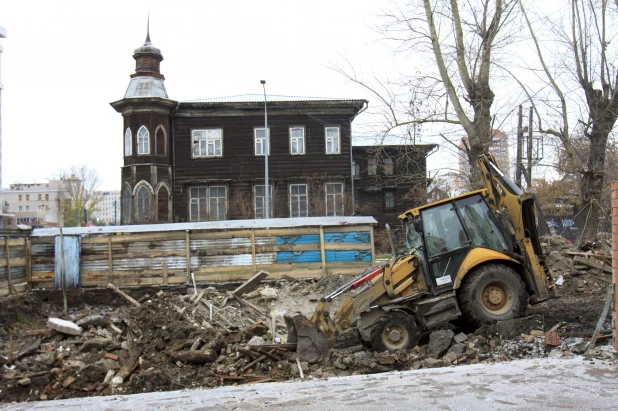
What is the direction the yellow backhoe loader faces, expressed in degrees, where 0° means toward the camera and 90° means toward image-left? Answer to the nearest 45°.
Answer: approximately 90°

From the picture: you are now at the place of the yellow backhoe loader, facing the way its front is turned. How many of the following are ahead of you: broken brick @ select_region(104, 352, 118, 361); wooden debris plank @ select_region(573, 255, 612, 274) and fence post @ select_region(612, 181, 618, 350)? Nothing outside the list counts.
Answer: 1

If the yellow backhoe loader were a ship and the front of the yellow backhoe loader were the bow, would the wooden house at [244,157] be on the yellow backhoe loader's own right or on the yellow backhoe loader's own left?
on the yellow backhoe loader's own right

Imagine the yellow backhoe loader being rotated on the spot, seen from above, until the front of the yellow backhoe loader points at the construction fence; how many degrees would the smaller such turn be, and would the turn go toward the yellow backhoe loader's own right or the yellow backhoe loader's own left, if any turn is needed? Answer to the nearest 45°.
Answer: approximately 45° to the yellow backhoe loader's own right

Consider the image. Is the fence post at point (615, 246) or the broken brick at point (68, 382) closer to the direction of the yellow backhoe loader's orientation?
the broken brick

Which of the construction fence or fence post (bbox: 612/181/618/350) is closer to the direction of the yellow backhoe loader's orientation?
the construction fence

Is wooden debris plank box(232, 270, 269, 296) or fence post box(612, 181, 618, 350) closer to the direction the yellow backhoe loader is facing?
the wooden debris plank

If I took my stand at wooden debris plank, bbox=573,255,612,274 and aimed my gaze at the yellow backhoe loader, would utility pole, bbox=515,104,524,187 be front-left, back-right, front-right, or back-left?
back-right

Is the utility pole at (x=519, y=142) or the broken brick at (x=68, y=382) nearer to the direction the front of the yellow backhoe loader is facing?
the broken brick
